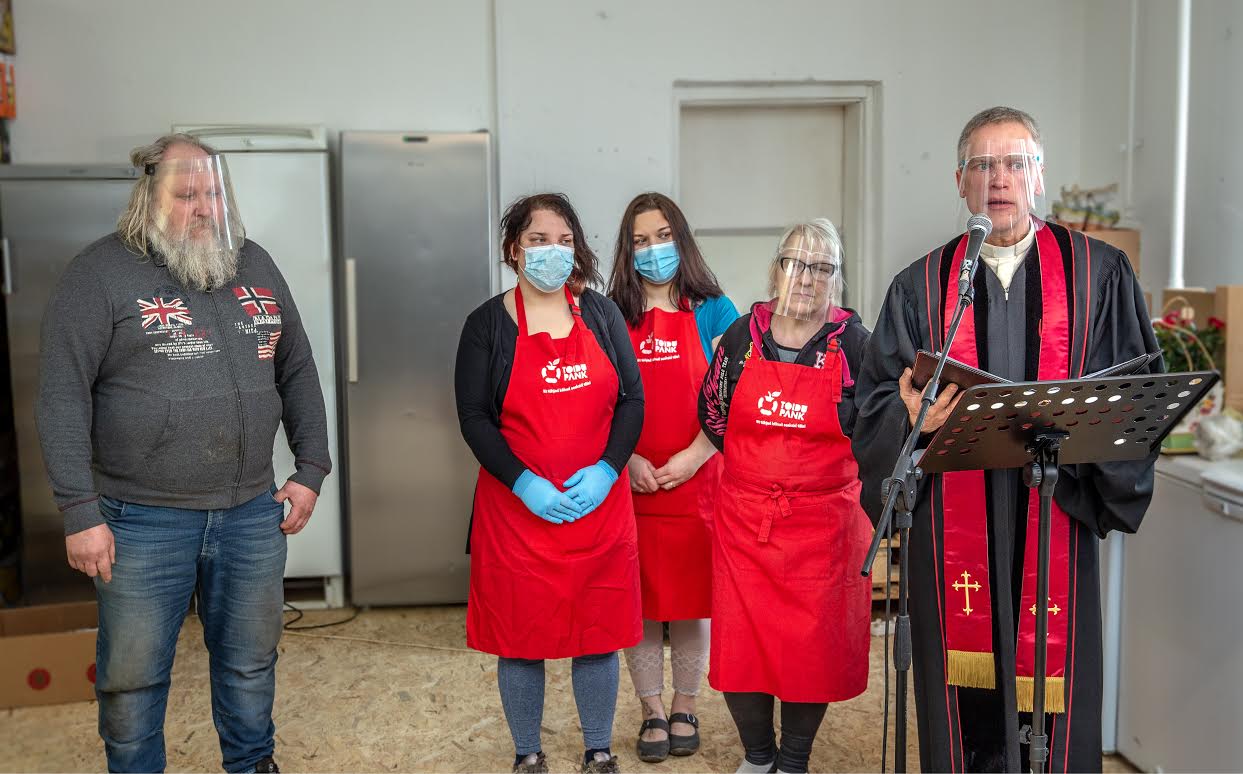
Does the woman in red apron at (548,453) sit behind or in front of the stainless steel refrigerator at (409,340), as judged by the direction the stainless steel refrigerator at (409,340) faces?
in front

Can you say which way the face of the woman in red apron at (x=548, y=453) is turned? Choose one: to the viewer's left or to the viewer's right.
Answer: to the viewer's right

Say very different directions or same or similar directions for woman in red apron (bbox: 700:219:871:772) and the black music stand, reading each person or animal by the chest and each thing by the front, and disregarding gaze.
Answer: very different directions

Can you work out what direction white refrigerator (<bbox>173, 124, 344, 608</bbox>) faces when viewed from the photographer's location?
facing the viewer

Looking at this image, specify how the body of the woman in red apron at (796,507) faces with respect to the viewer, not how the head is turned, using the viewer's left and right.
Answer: facing the viewer

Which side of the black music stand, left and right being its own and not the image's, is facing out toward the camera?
back

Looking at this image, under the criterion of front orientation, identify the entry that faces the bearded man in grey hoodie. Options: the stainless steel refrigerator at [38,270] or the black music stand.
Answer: the stainless steel refrigerator

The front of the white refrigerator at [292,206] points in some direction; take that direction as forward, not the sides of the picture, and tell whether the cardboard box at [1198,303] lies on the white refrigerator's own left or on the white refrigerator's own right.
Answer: on the white refrigerator's own left

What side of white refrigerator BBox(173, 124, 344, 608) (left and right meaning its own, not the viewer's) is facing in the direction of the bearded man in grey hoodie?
front

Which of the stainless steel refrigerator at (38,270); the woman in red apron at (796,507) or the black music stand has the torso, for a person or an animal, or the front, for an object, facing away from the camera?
the black music stand

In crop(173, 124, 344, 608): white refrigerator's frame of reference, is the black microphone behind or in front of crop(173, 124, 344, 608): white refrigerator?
in front
